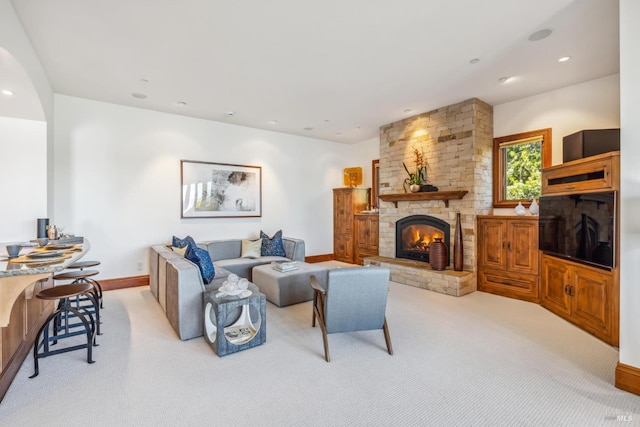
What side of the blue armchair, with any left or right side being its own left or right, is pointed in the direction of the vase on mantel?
front

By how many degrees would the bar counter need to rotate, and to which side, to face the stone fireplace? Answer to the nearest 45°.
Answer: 0° — it already faces it

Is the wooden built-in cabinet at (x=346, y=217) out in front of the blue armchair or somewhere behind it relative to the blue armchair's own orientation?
in front

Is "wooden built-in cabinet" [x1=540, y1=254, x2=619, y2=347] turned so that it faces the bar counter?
yes

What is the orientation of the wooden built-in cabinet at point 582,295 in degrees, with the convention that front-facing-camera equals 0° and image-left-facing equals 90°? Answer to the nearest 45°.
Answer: approximately 45°

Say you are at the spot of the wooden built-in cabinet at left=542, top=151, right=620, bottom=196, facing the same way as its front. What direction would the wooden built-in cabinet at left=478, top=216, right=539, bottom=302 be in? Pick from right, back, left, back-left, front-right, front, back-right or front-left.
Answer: right

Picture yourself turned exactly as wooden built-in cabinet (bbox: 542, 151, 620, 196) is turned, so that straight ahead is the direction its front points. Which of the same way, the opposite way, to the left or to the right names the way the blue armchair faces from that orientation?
to the right

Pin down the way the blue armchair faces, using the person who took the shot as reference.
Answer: facing away from the viewer

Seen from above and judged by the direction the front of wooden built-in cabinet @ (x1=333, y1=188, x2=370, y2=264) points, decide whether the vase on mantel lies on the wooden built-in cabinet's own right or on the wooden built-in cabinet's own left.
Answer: on the wooden built-in cabinet's own left

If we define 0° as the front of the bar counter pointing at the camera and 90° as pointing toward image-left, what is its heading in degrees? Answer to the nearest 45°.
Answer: approximately 270°
